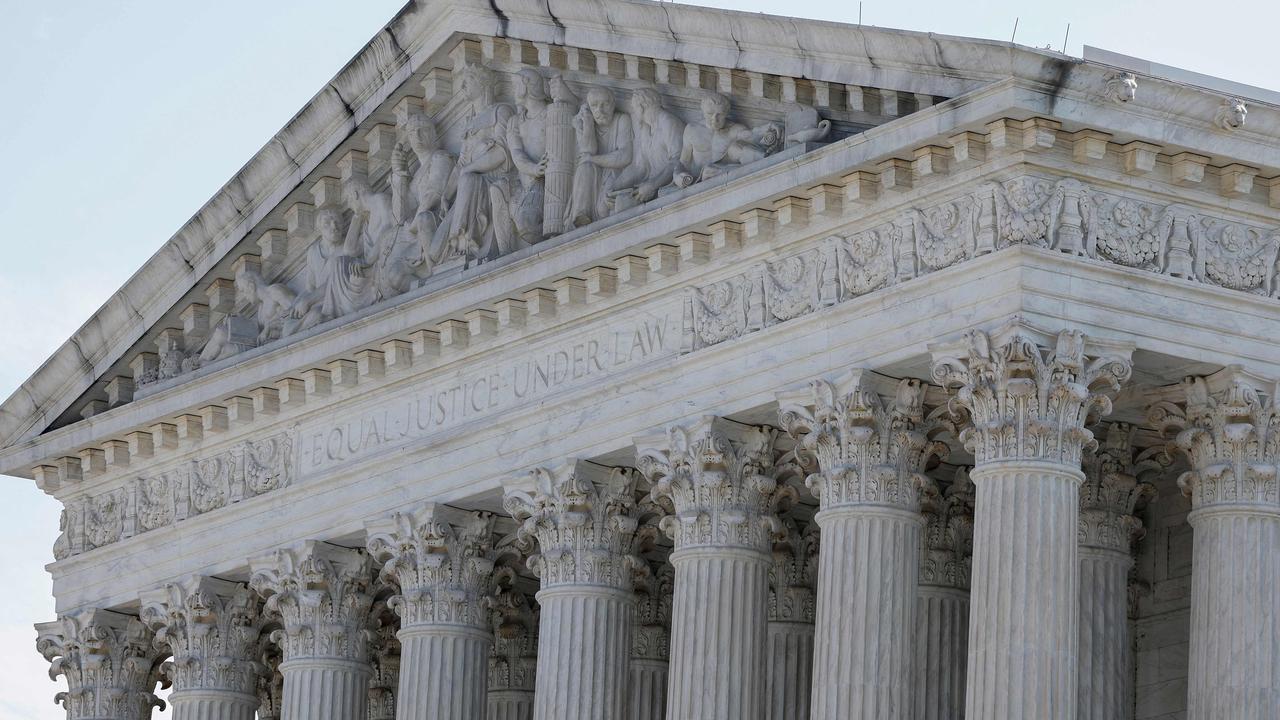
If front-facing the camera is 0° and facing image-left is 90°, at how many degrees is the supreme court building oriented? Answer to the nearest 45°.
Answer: approximately 45°
